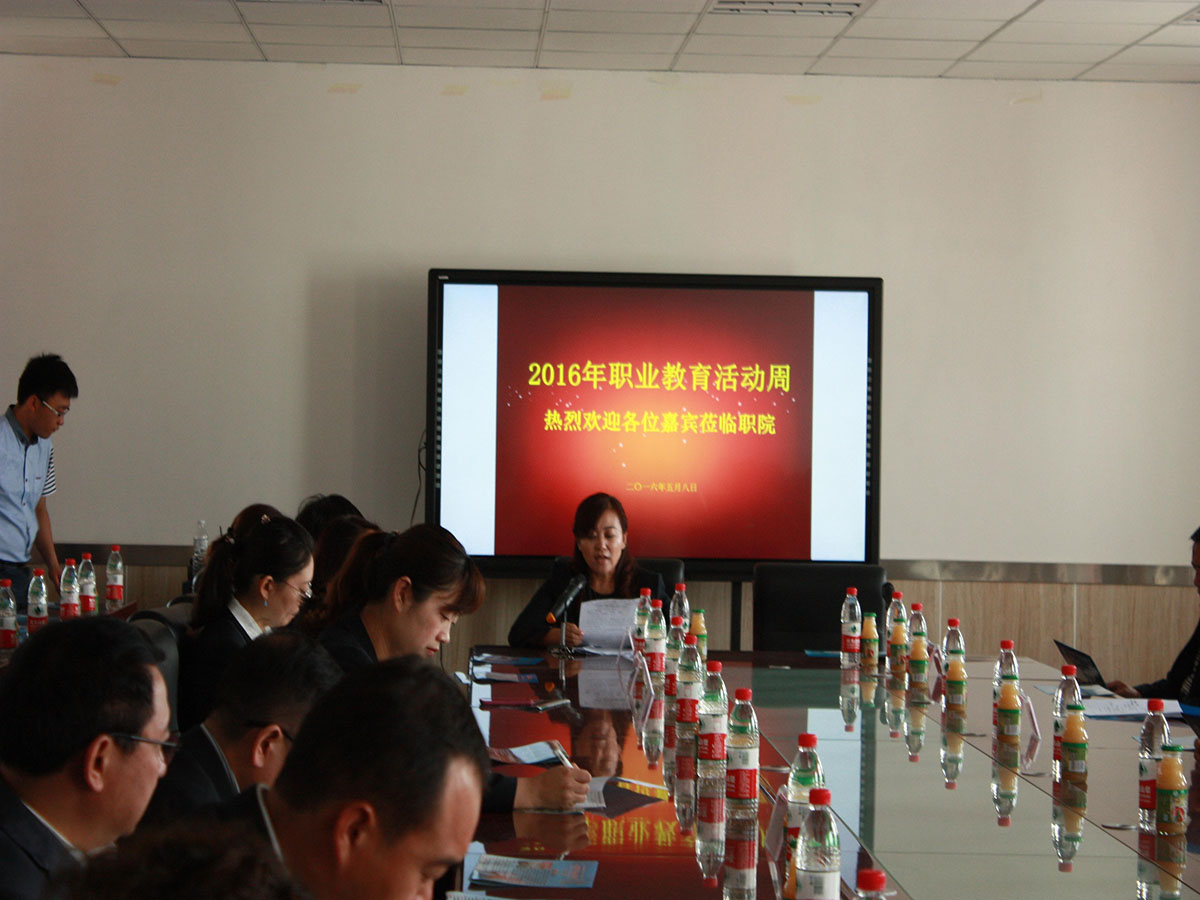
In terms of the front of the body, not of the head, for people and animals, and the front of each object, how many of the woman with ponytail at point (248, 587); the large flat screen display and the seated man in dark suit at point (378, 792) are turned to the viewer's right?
2

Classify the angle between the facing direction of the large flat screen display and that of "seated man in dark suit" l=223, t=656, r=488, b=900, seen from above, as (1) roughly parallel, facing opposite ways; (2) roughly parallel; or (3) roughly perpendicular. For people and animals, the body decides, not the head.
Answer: roughly perpendicular

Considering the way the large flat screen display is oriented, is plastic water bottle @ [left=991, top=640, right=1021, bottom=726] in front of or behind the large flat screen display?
in front

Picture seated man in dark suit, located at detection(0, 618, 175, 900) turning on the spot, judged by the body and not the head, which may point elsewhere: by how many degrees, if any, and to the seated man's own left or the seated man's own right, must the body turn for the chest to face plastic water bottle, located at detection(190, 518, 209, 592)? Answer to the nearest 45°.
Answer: approximately 45° to the seated man's own left

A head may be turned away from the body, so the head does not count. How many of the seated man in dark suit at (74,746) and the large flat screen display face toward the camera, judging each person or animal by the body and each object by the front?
1

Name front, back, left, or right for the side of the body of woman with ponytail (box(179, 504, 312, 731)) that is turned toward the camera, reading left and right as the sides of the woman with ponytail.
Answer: right

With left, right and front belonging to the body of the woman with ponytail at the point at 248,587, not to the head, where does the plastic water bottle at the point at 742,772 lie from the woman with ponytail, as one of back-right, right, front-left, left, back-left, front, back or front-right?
front-right

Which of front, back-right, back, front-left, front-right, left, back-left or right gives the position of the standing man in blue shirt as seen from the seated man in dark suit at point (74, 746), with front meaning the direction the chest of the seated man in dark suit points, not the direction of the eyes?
front-left

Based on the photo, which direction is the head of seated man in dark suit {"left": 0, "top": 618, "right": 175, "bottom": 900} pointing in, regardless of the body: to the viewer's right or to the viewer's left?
to the viewer's right

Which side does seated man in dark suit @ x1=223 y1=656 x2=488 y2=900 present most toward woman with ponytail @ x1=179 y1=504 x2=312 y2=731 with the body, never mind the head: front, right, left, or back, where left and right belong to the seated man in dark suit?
left

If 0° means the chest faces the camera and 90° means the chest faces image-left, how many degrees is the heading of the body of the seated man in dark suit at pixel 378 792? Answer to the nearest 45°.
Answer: approximately 270°

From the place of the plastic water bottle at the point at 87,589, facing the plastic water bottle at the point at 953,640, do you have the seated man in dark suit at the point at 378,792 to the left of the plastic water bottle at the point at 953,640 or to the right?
right

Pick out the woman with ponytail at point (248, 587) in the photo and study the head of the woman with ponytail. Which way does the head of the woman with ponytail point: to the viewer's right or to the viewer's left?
to the viewer's right
